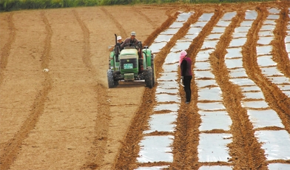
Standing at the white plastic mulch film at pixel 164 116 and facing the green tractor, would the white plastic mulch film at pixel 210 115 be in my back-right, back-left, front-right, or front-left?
back-right

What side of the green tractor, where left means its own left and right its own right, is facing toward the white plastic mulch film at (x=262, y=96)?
left

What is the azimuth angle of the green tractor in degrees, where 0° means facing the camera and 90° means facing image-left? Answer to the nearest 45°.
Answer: approximately 0°
